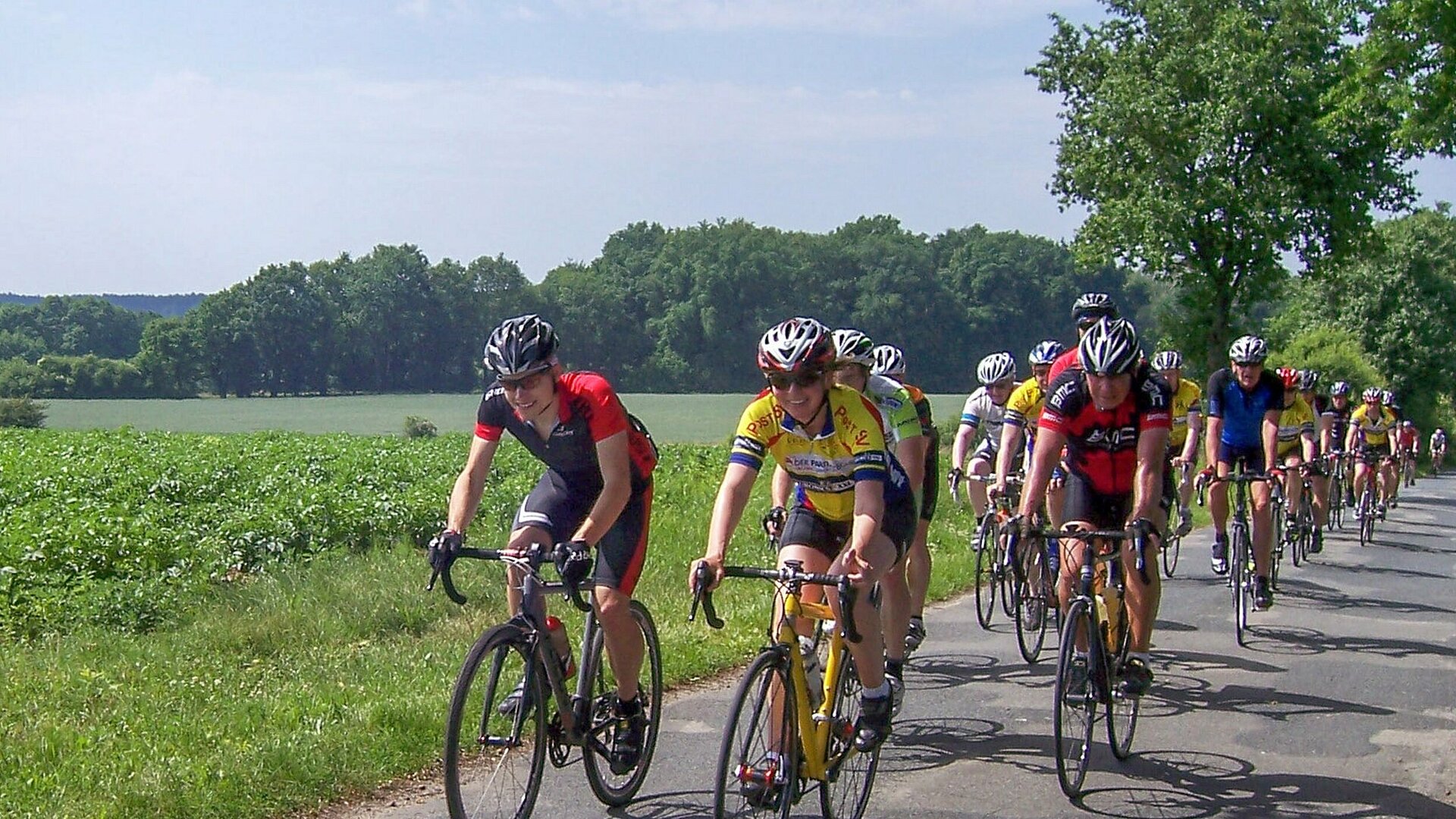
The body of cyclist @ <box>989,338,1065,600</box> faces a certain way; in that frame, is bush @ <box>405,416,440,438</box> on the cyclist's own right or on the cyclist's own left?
on the cyclist's own right

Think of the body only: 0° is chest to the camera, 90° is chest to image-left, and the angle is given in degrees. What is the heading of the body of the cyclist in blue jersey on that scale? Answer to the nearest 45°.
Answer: approximately 0°

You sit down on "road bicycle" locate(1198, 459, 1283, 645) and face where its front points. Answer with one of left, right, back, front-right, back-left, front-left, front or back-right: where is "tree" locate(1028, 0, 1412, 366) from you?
back

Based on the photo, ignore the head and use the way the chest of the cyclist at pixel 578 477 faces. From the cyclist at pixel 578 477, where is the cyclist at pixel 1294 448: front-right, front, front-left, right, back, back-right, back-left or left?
back

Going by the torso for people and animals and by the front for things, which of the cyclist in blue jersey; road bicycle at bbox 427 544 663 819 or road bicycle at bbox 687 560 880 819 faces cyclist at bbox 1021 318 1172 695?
the cyclist in blue jersey

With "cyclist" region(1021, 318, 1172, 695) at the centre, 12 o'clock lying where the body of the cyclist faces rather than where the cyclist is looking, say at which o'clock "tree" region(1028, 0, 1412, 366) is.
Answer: The tree is roughly at 6 o'clock from the cyclist.

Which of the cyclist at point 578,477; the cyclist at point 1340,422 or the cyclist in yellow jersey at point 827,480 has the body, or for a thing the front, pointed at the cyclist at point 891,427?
the cyclist at point 1340,422

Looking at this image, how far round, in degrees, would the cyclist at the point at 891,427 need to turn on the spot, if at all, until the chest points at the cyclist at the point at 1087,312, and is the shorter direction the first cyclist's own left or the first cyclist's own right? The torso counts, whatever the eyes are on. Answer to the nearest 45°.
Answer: approximately 180°

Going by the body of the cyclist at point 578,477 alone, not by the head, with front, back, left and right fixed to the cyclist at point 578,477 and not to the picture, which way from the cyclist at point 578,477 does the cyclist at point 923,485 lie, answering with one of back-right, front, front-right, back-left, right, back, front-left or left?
back
